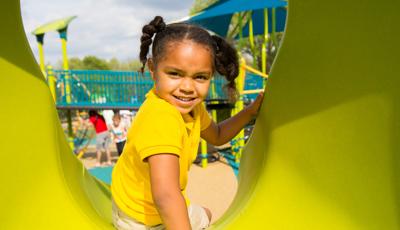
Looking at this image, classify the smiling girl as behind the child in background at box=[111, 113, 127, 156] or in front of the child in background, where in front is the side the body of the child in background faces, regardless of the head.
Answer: in front

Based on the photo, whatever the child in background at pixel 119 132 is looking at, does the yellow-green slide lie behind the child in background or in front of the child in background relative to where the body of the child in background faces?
in front

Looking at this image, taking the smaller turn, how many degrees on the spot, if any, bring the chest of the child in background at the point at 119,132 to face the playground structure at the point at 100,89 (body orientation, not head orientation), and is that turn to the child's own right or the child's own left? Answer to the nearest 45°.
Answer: approximately 180°

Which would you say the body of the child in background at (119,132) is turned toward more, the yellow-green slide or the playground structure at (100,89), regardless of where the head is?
the yellow-green slide

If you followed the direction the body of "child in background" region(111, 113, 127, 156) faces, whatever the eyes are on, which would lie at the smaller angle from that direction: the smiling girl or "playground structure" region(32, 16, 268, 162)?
the smiling girl

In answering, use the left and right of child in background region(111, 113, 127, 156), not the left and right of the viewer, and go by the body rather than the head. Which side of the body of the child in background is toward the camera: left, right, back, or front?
front
